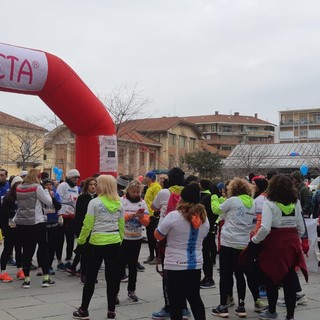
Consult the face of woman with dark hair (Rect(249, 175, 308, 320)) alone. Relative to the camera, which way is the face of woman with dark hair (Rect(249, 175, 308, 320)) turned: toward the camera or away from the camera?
away from the camera

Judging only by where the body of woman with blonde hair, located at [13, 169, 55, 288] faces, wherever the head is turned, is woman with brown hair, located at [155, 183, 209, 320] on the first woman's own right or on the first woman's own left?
on the first woman's own right

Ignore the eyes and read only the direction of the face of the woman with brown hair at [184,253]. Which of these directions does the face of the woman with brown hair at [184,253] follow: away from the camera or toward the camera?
away from the camera

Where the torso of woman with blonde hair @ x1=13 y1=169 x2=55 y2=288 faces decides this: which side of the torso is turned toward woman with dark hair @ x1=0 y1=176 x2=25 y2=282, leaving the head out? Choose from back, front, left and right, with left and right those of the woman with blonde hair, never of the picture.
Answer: left

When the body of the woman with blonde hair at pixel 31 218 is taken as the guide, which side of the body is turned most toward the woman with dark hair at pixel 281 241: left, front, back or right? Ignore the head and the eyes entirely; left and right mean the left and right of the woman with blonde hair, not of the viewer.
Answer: right

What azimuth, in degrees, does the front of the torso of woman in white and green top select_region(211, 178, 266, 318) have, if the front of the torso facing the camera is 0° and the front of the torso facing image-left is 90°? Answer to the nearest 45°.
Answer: approximately 135°

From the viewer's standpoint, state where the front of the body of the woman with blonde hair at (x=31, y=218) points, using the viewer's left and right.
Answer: facing away from the viewer and to the right of the viewer

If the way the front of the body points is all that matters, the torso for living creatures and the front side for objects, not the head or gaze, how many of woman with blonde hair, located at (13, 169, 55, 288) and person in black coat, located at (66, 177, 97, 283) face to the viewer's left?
0

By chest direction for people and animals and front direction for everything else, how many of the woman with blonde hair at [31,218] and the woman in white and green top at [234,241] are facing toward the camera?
0
